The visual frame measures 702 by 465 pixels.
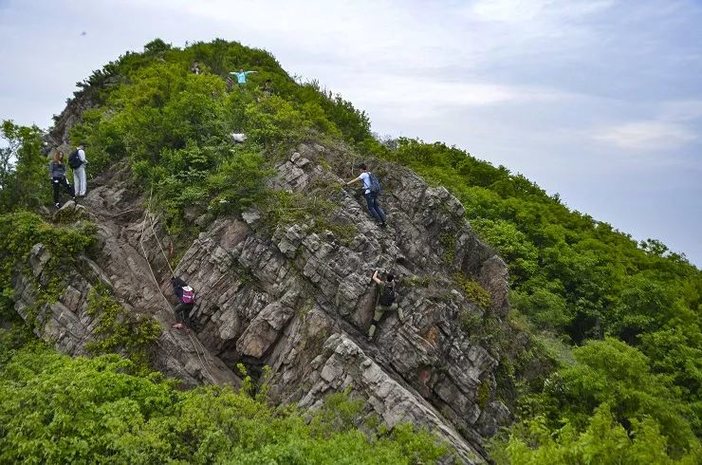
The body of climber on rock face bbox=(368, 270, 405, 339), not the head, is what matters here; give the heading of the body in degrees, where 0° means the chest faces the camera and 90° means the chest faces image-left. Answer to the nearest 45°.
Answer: approximately 180°

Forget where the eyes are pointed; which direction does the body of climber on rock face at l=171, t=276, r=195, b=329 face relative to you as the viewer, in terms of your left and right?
facing away from the viewer and to the left of the viewer

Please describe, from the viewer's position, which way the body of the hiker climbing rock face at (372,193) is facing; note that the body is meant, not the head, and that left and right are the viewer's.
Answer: facing away from the viewer and to the left of the viewer

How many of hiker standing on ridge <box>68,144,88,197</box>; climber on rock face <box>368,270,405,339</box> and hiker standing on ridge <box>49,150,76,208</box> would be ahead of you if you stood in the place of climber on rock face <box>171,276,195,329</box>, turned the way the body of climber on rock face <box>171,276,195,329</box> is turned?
2

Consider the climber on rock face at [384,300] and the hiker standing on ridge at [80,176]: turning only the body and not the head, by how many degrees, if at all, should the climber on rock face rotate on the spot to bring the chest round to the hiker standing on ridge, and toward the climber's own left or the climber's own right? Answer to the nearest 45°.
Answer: approximately 90° to the climber's own left

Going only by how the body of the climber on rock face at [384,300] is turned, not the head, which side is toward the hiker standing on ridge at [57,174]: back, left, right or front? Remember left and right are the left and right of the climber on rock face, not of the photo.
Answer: left
